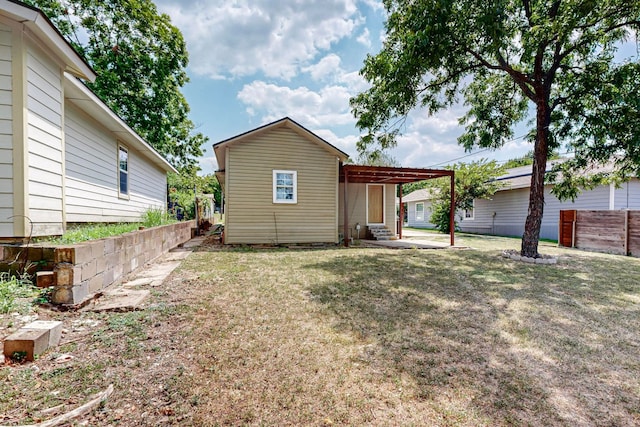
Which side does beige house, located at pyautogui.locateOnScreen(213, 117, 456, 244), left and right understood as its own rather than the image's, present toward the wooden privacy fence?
left

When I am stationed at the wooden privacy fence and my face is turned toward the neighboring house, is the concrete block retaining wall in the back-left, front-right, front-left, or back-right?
back-left

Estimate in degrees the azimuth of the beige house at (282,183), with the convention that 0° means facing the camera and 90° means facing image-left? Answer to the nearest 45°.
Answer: approximately 0°
